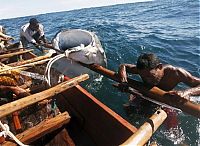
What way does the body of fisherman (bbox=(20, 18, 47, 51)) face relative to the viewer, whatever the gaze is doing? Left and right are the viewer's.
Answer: facing the viewer and to the right of the viewer

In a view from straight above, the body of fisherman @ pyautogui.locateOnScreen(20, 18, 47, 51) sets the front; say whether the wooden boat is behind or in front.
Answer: in front
